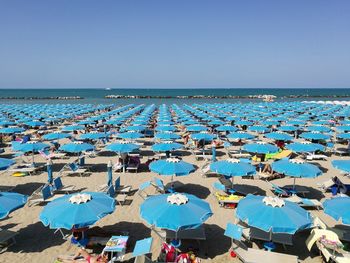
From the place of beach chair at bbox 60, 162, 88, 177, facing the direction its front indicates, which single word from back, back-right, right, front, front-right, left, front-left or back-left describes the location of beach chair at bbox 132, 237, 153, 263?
right

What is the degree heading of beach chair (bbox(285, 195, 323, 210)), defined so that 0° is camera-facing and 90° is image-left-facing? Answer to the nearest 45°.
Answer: approximately 270°

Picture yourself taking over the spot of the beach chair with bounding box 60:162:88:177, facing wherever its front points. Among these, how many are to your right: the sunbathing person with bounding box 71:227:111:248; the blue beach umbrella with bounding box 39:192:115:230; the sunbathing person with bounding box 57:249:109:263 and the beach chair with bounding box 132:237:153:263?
4

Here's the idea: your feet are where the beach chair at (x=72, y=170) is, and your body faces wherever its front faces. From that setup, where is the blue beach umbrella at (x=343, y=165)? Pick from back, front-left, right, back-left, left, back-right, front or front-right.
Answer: front-right

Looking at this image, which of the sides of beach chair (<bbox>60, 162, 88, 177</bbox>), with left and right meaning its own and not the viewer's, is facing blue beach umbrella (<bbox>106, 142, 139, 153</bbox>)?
front

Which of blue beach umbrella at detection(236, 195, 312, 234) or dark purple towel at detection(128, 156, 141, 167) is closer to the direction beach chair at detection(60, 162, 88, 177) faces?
the dark purple towel

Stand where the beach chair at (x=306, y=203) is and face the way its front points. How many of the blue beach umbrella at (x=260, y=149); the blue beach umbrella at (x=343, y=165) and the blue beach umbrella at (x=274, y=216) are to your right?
1

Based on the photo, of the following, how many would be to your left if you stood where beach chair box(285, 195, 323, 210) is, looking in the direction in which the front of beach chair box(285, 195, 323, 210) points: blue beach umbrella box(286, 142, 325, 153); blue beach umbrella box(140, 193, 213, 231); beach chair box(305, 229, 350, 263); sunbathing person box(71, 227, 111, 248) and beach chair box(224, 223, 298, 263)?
1

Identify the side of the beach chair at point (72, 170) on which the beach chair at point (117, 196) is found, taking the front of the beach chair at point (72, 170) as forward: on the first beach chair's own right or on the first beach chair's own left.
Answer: on the first beach chair's own right

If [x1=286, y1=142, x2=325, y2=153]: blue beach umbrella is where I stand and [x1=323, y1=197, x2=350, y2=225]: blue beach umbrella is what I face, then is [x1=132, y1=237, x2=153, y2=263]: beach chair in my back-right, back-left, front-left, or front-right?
front-right

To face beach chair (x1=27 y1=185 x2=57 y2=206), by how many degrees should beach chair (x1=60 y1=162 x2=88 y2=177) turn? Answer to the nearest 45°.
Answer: approximately 90° to its right

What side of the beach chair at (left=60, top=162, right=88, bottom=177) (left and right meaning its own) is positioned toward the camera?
right
